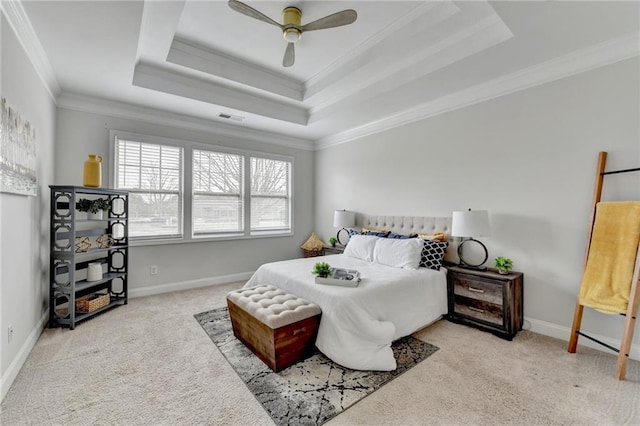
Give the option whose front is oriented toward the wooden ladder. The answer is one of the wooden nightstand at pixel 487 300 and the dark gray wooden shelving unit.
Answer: the dark gray wooden shelving unit

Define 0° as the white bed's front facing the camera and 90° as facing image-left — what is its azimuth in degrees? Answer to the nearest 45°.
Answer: approximately 45°

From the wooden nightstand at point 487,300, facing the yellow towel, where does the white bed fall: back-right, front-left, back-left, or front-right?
back-right

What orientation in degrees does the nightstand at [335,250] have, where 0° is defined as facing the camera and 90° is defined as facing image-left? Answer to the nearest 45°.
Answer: approximately 45°

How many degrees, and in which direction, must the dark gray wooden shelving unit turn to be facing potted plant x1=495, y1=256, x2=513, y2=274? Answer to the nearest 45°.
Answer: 0° — it already faces it

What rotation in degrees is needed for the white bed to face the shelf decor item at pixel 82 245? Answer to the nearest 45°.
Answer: approximately 45° to its right

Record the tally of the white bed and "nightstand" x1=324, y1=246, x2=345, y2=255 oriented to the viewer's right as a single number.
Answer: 0

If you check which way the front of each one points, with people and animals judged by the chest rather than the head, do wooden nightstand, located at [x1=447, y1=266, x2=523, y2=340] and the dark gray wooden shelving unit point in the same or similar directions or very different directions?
very different directions

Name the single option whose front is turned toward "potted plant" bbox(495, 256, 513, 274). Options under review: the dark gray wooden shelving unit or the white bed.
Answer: the dark gray wooden shelving unit
